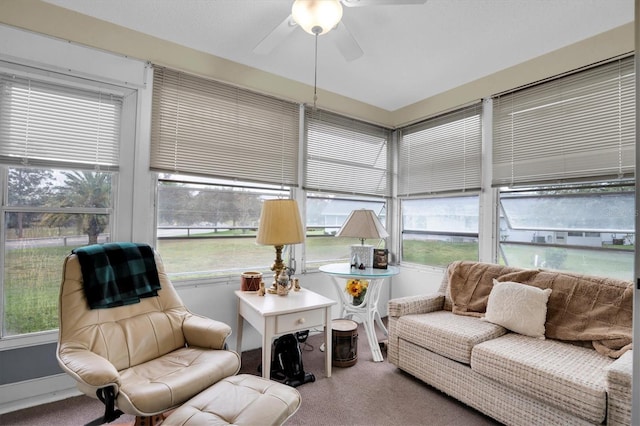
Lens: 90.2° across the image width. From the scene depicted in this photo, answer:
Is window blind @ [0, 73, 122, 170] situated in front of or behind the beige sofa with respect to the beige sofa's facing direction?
in front

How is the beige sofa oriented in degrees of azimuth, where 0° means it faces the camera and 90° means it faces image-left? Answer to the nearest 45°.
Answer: approximately 45°

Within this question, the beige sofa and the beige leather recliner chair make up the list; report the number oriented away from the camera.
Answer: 0

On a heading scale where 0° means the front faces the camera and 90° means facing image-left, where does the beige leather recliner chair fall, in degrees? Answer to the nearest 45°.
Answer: approximately 315°

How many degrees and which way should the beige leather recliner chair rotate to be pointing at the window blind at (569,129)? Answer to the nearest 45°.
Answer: approximately 45° to its left

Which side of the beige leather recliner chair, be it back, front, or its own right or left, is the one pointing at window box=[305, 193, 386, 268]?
left

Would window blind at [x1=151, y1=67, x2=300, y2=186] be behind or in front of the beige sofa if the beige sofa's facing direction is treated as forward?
in front

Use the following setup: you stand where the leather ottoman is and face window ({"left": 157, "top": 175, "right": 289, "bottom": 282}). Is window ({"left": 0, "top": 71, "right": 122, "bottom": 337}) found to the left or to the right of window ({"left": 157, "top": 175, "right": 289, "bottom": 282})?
left

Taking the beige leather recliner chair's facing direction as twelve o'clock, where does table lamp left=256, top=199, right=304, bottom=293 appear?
The table lamp is roughly at 10 o'clock from the beige leather recliner chair.

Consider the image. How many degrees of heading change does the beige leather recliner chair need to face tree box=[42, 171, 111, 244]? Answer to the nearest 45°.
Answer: approximately 180°

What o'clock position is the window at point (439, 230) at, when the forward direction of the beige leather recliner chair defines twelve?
The window is roughly at 10 o'clock from the beige leather recliner chair.

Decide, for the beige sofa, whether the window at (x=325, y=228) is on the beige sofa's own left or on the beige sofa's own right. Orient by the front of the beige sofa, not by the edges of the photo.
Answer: on the beige sofa's own right

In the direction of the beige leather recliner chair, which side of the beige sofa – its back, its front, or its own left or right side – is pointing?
front
